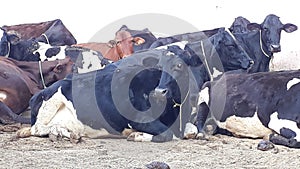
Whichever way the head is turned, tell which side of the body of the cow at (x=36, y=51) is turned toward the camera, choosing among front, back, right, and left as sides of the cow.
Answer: left

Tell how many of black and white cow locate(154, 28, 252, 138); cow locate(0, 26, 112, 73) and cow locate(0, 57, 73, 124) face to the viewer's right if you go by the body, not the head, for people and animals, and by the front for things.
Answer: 1

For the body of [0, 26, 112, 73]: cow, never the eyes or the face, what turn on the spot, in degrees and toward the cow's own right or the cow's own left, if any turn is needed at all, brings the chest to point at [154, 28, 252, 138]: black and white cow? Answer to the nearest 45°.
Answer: approximately 135° to the cow's own left

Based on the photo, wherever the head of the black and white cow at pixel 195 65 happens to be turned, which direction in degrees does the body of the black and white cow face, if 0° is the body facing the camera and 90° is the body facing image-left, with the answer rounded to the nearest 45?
approximately 45°

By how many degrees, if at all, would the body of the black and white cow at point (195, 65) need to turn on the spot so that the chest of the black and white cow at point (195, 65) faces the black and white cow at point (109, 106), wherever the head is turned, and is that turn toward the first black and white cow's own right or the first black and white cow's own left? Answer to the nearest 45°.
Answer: approximately 135° to the first black and white cow's own right

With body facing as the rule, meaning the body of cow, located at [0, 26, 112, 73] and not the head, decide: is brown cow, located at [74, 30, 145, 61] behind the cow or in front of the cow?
behind
